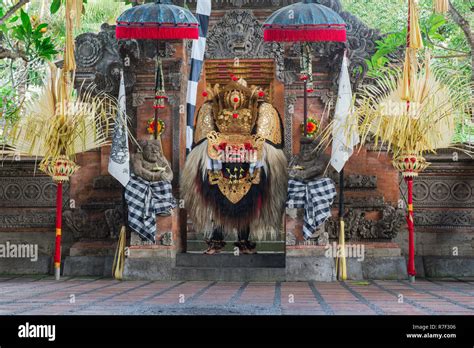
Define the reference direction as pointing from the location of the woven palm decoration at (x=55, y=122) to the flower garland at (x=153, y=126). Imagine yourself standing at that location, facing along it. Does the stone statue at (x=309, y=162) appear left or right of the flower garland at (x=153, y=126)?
right

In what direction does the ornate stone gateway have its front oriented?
toward the camera

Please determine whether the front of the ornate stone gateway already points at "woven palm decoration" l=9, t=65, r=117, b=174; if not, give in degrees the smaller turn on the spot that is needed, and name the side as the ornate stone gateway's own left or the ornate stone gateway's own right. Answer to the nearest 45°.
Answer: approximately 45° to the ornate stone gateway's own right
